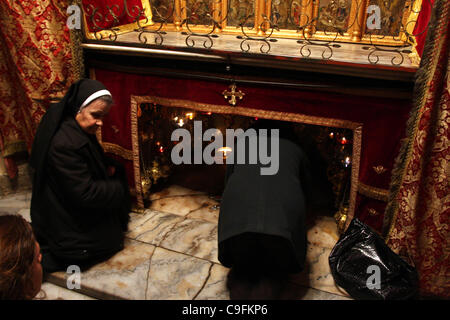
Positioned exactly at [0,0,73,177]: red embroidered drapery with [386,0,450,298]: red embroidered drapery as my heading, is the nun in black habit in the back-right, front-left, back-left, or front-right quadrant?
front-right

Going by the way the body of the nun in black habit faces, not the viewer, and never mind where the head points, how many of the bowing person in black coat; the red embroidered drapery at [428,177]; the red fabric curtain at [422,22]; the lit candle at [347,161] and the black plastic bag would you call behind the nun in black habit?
0

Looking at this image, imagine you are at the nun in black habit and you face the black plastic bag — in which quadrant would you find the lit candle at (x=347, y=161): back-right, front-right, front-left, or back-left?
front-left

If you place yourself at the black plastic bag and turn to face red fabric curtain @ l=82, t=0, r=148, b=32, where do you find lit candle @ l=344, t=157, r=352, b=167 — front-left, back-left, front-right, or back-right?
front-right

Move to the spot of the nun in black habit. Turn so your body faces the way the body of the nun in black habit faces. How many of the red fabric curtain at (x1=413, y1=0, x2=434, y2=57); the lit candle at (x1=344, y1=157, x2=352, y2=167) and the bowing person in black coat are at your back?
0

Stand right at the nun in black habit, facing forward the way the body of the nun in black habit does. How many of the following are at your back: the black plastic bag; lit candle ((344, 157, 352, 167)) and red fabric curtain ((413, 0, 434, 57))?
0

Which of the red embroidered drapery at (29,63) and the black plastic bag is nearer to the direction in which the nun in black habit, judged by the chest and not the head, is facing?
the black plastic bag

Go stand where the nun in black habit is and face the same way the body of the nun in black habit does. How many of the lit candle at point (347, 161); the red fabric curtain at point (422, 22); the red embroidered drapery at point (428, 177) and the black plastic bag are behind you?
0

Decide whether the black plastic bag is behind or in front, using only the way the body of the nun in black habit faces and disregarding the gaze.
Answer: in front

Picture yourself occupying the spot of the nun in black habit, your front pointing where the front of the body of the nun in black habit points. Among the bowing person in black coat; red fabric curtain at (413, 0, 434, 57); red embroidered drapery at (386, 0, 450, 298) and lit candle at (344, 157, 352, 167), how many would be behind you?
0

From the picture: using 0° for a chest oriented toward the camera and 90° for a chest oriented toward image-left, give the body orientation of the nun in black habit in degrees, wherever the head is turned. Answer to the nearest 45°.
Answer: approximately 270°

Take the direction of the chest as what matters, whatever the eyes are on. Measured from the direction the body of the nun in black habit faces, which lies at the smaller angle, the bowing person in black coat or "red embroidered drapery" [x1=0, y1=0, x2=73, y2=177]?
the bowing person in black coat

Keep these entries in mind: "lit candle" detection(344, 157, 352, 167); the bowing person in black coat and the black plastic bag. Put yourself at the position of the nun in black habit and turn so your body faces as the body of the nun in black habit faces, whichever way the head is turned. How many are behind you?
0

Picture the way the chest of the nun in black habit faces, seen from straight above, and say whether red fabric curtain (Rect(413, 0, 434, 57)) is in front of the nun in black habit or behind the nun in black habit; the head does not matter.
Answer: in front

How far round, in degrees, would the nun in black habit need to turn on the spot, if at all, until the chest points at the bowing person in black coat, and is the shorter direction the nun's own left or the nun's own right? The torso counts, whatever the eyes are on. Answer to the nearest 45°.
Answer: approximately 45° to the nun's own right

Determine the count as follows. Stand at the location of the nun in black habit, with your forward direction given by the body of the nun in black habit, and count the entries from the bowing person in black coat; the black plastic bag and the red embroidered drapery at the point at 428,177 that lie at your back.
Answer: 0

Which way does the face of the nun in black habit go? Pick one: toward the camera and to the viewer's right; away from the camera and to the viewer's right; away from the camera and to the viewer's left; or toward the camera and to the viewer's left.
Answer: toward the camera and to the viewer's right

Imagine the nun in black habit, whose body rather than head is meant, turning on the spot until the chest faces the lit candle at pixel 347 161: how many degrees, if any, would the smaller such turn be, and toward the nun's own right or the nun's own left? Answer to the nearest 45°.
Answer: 0° — they already face it
